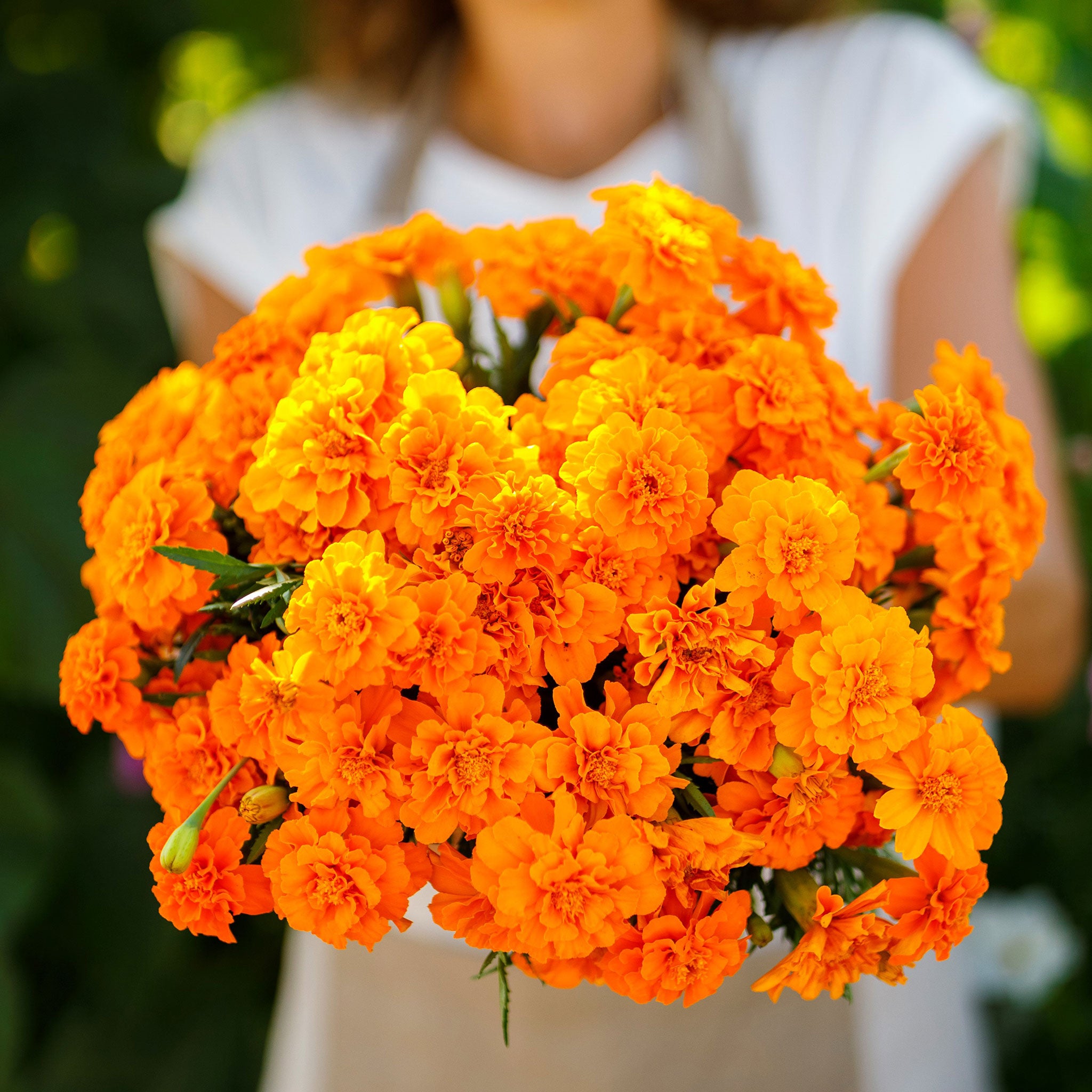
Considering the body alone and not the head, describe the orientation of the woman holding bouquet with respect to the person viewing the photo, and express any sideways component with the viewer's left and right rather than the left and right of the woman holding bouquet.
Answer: facing the viewer
